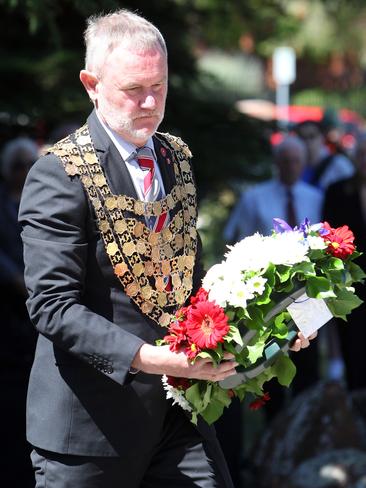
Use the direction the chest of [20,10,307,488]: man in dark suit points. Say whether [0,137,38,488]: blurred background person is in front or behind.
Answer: behind

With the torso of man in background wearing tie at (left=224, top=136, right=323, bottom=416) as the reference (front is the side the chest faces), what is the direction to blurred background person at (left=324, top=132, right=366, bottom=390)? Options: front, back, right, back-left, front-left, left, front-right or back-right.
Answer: left

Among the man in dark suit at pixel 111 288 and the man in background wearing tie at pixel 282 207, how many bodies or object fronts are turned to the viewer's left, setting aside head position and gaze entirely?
0

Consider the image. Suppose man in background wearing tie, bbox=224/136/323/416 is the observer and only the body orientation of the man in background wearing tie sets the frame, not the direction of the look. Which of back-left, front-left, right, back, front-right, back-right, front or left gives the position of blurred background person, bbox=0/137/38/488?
front-right

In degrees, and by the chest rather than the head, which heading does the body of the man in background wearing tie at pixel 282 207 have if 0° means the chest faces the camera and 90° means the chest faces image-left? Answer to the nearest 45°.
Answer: approximately 0°

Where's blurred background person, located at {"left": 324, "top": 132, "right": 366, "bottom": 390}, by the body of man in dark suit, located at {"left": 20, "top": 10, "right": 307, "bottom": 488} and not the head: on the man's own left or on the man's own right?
on the man's own left

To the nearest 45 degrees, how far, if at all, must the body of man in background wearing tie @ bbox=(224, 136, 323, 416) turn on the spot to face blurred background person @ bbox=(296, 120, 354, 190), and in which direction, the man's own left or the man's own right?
approximately 180°

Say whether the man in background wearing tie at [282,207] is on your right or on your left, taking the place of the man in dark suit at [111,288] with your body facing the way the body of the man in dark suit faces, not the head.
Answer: on your left

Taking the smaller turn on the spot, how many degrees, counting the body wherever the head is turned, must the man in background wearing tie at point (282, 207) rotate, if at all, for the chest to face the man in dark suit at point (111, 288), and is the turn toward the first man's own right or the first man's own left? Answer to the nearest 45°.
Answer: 0° — they already face them

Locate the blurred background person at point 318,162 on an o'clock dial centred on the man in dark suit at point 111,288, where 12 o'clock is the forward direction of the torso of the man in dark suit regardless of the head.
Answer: The blurred background person is roughly at 8 o'clock from the man in dark suit.

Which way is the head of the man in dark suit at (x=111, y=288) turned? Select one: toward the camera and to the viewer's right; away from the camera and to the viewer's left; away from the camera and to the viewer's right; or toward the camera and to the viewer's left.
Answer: toward the camera and to the viewer's right

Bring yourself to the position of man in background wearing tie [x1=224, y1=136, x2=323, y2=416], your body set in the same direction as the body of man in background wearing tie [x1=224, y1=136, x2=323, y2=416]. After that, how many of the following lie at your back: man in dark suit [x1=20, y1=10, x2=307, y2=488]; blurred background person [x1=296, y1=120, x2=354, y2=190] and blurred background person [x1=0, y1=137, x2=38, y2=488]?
1
